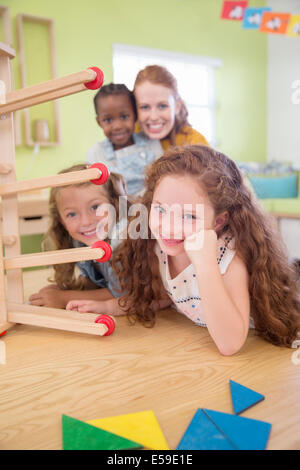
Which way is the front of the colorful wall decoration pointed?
toward the camera

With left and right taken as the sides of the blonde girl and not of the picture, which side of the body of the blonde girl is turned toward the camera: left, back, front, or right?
front

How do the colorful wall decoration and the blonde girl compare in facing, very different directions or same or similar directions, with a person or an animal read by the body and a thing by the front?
same or similar directions

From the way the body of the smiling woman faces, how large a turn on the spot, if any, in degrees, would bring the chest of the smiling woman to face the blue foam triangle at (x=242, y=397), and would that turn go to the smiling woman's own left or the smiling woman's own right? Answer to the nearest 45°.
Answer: approximately 45° to the smiling woman's own left

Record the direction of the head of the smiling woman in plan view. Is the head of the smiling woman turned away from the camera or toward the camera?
toward the camera

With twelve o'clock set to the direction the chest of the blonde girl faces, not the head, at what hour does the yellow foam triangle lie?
The yellow foam triangle is roughly at 12 o'clock from the blonde girl.

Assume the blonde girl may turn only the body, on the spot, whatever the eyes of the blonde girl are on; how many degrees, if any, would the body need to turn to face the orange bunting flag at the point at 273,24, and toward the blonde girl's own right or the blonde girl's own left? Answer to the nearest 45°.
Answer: approximately 135° to the blonde girl's own left

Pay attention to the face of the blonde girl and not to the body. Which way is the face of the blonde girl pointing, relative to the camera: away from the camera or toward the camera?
toward the camera

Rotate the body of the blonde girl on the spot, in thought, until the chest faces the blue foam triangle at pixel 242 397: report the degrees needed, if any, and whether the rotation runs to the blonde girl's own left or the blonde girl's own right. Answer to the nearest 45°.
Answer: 0° — they already face it

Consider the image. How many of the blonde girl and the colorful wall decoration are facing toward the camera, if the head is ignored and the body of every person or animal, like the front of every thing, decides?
2

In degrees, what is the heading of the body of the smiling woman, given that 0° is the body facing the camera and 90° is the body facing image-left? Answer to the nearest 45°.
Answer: approximately 45°

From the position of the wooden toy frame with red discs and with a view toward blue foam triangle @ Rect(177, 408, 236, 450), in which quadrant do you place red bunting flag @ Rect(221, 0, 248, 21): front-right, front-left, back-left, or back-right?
back-left
